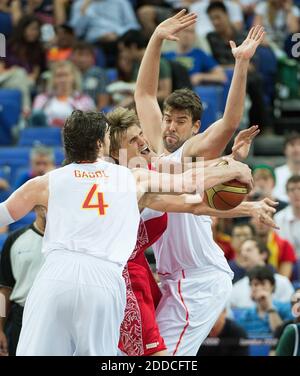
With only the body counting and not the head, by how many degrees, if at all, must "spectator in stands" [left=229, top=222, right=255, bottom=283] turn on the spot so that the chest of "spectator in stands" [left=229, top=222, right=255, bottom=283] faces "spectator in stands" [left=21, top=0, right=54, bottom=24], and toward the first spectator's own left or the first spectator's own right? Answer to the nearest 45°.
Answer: approximately 135° to the first spectator's own right

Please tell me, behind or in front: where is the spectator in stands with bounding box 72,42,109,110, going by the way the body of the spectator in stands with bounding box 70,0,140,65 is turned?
in front

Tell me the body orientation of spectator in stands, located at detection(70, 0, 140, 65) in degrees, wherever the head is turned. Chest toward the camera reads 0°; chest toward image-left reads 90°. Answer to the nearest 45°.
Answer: approximately 0°

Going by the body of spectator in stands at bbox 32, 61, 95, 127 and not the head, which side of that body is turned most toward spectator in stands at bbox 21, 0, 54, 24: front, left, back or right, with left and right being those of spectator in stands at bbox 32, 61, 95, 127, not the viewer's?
back

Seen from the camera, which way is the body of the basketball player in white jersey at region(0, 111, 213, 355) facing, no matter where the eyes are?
away from the camera

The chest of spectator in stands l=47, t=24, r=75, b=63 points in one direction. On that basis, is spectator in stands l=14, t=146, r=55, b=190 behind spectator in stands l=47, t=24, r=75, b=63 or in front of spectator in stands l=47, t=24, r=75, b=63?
in front

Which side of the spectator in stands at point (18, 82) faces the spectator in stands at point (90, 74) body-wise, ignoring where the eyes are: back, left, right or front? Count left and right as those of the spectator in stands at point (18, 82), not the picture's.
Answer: left

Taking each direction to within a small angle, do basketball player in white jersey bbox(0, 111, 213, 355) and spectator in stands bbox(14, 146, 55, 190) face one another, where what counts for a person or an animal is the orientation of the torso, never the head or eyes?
yes

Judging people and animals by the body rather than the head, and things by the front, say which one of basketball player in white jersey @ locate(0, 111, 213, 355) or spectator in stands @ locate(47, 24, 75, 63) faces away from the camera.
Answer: the basketball player in white jersey

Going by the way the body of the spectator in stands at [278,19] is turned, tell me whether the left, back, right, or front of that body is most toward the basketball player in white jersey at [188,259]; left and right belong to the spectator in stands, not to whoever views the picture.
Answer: front

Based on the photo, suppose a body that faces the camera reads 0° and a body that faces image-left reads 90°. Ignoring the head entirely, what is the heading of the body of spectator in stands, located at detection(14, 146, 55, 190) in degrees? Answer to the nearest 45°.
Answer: approximately 0°
